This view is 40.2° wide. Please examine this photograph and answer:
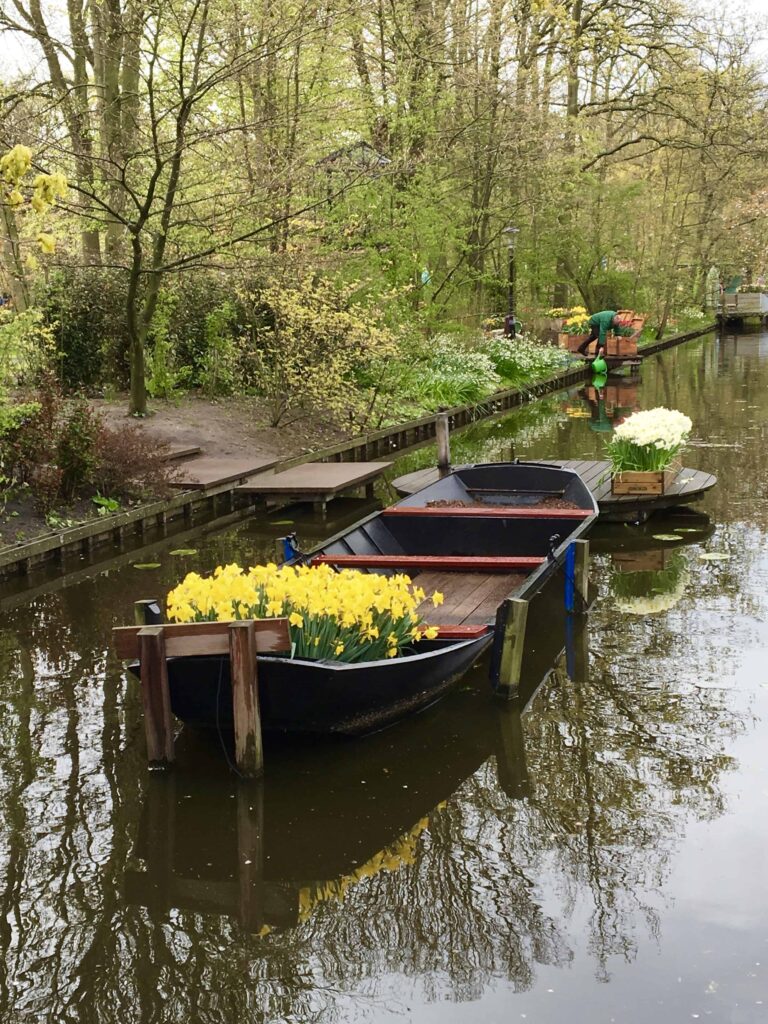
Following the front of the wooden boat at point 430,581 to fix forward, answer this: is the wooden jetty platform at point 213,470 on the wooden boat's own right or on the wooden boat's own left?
on the wooden boat's own right

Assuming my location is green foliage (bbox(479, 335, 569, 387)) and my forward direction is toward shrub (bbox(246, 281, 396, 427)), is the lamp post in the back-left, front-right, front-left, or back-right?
back-right

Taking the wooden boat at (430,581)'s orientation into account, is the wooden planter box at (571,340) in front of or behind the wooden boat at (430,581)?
behind

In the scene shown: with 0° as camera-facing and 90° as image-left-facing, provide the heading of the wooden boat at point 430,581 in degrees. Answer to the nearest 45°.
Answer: approximately 45°

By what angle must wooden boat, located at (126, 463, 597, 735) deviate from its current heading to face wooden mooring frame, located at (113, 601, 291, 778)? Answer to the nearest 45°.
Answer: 0° — it already faces it

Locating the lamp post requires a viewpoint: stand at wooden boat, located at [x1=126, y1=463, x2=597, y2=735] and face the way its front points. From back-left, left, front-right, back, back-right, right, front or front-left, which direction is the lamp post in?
back-right

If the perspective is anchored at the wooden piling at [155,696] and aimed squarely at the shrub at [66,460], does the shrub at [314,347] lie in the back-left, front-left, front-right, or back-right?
front-right

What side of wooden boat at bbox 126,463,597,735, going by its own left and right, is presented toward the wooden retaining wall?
right

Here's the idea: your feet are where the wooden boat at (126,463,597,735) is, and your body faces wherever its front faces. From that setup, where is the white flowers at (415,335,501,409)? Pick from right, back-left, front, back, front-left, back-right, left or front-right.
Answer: back-right
